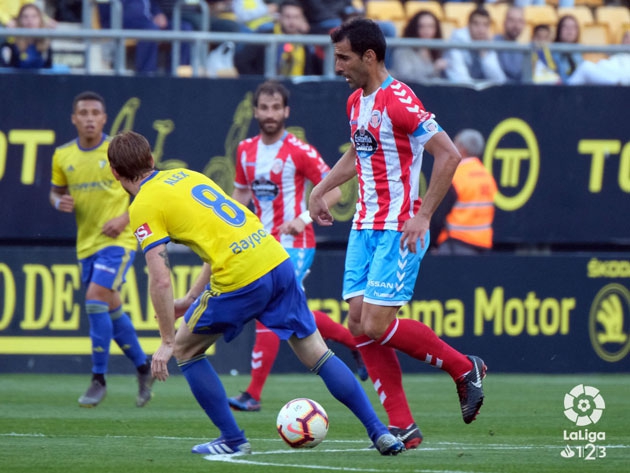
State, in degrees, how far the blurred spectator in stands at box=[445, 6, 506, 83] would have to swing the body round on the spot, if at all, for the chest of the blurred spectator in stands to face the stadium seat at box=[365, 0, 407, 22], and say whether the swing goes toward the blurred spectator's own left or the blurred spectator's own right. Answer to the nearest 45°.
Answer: approximately 135° to the blurred spectator's own right

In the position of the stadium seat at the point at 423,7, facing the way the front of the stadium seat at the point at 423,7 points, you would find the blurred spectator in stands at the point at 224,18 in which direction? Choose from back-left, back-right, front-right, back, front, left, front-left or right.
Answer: front-right

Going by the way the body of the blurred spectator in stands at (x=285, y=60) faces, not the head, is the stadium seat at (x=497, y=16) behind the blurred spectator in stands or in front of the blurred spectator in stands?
behind

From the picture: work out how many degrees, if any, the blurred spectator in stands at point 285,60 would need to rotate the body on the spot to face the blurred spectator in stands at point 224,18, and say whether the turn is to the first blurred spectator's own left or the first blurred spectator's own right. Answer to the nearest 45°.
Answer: approximately 135° to the first blurred spectator's own right

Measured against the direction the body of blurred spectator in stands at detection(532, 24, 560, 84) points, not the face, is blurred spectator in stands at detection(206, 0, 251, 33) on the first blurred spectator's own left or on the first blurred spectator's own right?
on the first blurred spectator's own right

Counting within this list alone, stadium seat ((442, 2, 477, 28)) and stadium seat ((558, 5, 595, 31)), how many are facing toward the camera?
2

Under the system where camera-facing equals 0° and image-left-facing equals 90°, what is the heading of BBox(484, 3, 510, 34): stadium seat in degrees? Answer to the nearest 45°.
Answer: approximately 0°

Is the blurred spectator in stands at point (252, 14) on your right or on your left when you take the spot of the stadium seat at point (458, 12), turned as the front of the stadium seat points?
on your right

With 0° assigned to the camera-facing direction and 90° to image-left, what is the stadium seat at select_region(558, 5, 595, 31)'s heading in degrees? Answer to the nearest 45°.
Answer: approximately 0°

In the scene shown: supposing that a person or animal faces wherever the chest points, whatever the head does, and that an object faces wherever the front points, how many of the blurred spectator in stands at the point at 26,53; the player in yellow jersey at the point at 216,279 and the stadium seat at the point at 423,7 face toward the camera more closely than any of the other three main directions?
2
